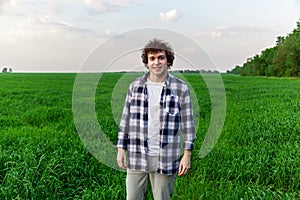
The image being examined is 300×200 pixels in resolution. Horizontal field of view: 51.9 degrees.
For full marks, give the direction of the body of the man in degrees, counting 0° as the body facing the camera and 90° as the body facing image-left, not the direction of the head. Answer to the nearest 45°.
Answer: approximately 0°
